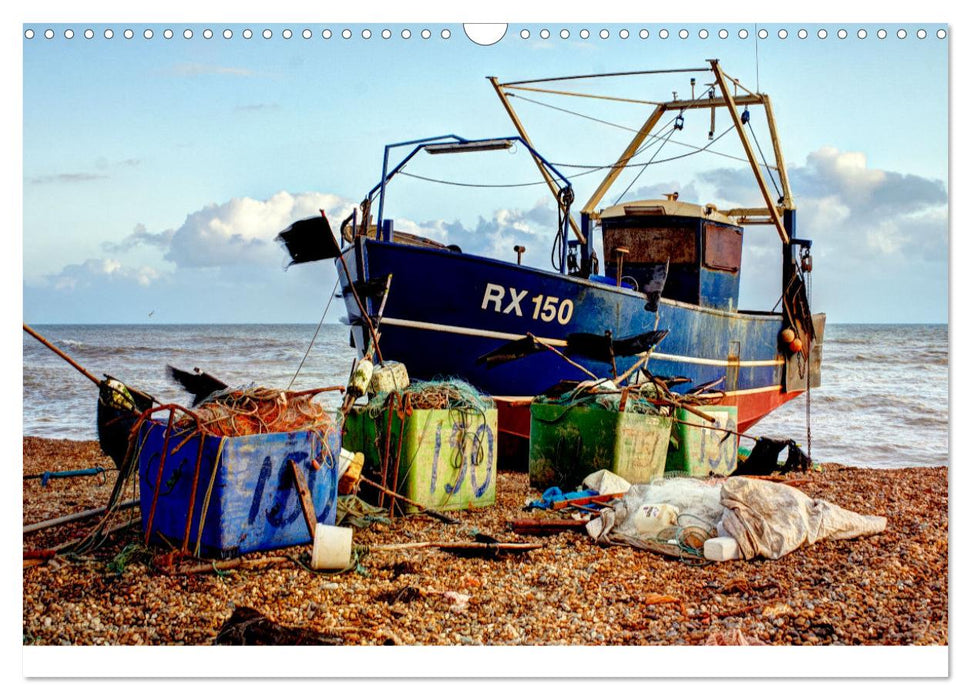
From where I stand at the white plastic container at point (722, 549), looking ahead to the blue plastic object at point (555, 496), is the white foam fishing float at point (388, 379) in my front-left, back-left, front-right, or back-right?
front-left

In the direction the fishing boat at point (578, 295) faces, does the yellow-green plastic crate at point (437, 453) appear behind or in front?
in front

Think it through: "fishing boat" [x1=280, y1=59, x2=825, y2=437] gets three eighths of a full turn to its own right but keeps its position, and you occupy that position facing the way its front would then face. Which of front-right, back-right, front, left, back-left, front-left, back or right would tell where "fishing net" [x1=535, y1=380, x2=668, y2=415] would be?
back

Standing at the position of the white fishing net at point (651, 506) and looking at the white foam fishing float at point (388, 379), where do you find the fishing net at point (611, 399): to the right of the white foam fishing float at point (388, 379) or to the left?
right

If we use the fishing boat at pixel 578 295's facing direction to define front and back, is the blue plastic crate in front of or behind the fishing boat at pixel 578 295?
in front

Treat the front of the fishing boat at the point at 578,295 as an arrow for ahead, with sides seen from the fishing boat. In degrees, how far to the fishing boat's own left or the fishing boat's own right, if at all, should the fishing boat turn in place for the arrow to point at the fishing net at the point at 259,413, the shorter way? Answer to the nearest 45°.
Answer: approximately 45° to the fishing boat's own left

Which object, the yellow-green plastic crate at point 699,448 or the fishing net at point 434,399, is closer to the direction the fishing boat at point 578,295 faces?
the fishing net

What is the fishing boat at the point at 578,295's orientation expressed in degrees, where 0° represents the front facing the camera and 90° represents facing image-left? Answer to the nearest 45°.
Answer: approximately 45°

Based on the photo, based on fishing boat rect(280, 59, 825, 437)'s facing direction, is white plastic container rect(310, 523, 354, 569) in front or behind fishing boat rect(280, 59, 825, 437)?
in front

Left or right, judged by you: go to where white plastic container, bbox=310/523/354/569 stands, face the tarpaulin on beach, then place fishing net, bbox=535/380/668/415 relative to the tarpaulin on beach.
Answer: left

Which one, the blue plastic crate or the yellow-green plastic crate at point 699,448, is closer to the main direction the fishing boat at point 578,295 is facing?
the blue plastic crate
